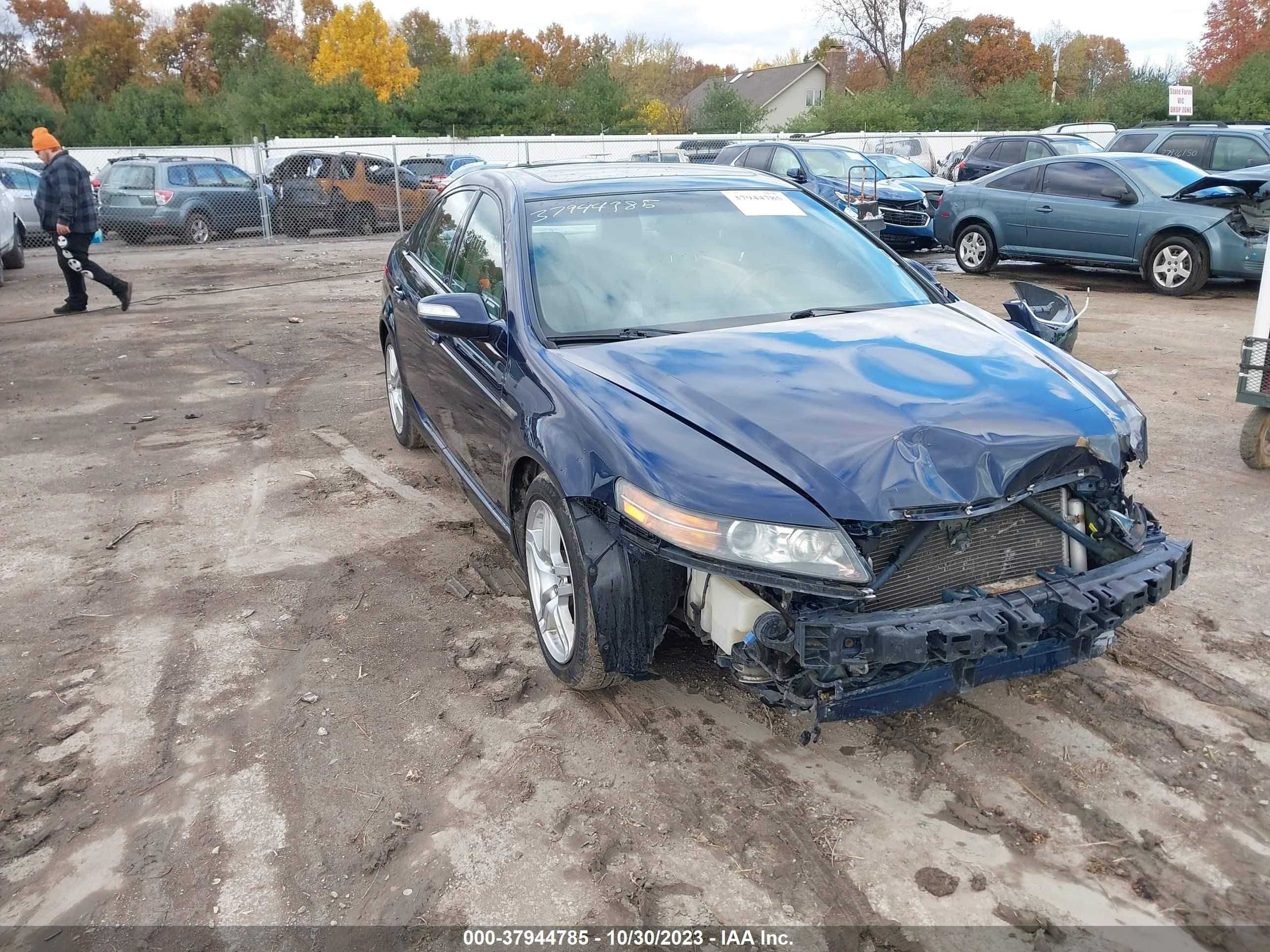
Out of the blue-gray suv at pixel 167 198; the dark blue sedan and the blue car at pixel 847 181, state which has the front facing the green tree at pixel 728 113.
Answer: the blue-gray suv

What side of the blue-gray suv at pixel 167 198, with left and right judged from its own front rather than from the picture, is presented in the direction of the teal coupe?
right

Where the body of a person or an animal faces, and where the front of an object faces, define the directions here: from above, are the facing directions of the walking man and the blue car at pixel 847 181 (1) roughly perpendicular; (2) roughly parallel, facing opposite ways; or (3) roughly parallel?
roughly perpendicular

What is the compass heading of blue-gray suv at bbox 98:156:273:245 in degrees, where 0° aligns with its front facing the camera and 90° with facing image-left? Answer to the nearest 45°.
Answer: approximately 225°

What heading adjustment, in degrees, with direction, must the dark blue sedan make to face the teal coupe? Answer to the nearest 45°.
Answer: approximately 135° to its left

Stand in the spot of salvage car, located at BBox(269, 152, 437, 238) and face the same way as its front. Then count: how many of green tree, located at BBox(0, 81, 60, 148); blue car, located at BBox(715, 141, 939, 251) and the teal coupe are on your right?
2
